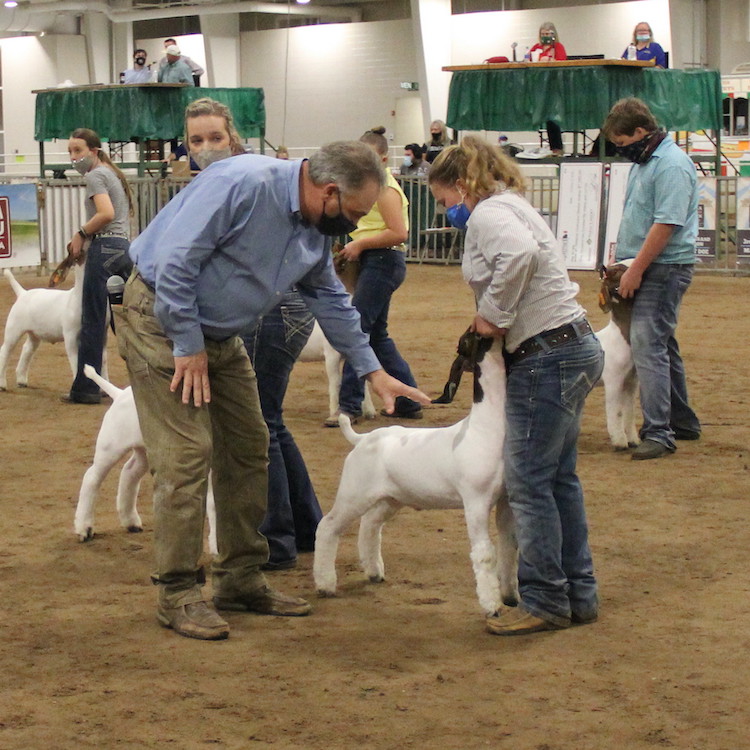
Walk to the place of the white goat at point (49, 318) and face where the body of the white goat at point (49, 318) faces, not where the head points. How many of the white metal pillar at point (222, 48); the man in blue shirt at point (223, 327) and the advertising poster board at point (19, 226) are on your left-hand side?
2

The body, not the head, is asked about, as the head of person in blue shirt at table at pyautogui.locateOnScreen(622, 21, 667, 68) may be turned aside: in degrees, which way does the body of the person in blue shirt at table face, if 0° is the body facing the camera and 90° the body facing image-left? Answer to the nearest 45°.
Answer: approximately 0°

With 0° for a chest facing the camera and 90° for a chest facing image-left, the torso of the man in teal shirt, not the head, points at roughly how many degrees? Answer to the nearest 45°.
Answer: approximately 45°

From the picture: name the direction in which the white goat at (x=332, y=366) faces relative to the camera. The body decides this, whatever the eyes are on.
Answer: to the viewer's right

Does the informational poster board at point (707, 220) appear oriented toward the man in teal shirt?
yes

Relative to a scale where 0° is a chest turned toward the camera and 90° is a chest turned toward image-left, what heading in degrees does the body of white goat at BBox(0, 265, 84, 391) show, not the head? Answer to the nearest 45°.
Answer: approximately 270°

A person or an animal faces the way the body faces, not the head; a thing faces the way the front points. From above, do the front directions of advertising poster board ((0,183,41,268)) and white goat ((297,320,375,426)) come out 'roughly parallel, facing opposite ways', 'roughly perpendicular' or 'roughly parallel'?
roughly perpendicular

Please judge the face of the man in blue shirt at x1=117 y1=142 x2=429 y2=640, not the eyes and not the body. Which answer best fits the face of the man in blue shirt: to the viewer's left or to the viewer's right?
to the viewer's right
